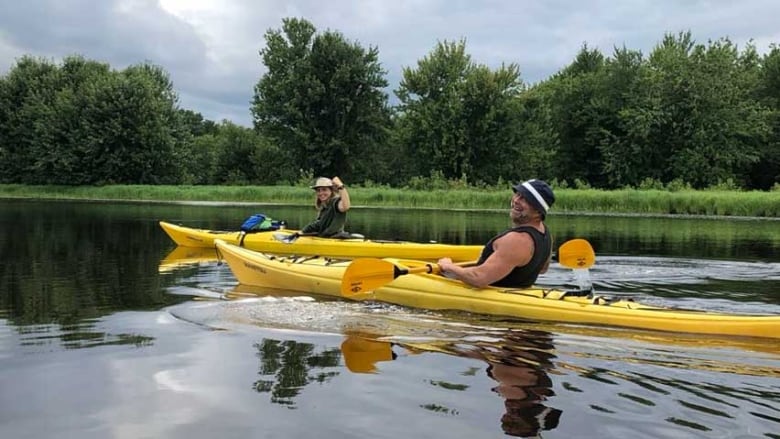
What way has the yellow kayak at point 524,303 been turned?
to the viewer's left

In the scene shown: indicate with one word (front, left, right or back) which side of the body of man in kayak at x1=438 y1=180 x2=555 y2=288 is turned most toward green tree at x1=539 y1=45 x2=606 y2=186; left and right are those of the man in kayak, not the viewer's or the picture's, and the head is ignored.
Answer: right

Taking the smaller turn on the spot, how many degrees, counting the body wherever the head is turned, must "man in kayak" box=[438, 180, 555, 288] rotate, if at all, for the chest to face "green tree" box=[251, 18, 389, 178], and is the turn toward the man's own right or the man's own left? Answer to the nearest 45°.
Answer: approximately 90° to the man's own right

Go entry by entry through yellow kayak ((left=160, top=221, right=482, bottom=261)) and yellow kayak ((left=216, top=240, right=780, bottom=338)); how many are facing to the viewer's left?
2

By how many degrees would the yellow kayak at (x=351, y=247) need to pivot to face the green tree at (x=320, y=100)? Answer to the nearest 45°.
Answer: approximately 90° to its right

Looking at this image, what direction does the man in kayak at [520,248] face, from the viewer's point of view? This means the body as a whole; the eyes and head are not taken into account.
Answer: to the viewer's left

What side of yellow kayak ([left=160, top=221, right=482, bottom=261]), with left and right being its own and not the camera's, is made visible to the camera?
left

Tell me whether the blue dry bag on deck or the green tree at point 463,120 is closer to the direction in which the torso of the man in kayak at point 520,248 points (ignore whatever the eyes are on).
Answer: the blue dry bag on deck
